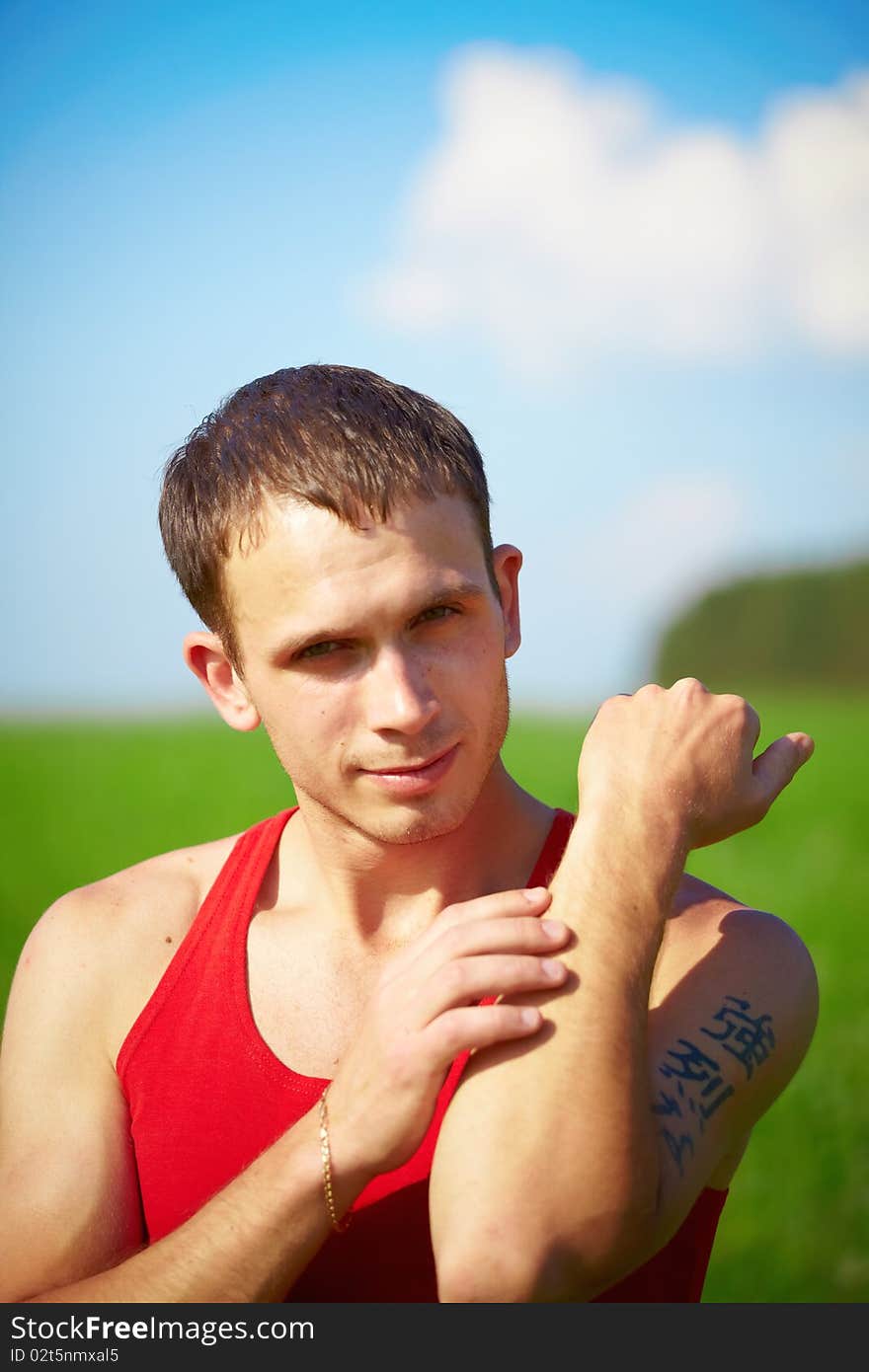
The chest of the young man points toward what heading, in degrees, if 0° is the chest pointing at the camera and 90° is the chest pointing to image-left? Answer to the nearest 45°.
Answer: approximately 0°
